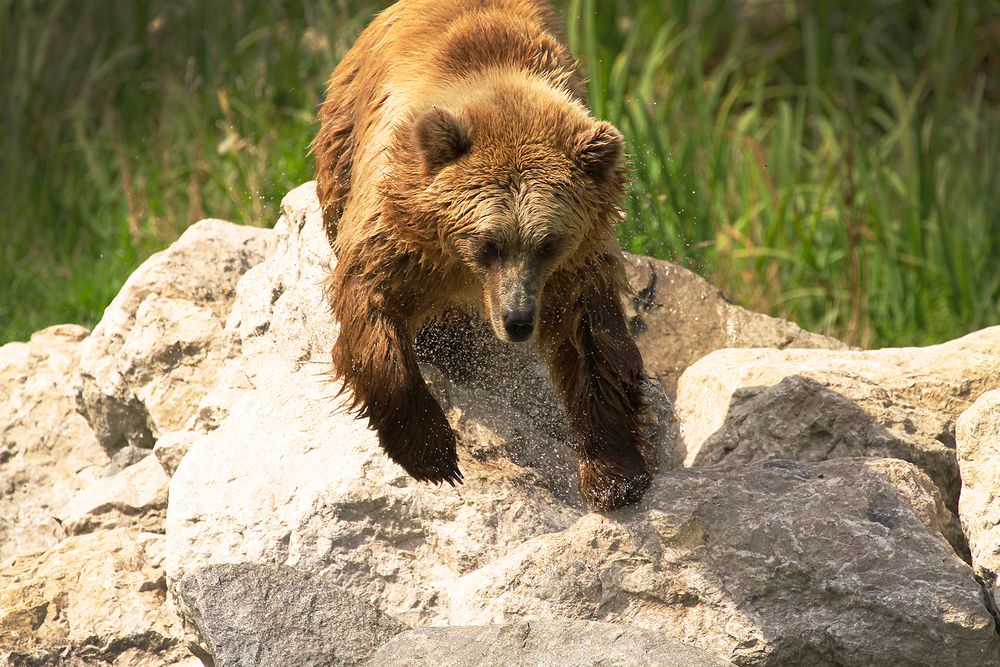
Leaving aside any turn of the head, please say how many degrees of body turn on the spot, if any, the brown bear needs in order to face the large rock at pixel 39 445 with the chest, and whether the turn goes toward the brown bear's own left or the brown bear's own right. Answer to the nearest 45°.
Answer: approximately 135° to the brown bear's own right

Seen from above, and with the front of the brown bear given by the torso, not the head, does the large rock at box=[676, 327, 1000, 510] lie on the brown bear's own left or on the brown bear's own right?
on the brown bear's own left

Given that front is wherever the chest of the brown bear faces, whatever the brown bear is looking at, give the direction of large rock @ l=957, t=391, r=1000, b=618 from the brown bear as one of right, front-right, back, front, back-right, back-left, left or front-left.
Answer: left

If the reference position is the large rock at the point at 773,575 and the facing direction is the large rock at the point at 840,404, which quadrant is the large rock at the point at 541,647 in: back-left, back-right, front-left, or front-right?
back-left

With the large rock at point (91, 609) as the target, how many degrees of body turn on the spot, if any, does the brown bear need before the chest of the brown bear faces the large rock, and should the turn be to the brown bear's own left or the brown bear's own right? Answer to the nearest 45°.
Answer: approximately 90° to the brown bear's own right

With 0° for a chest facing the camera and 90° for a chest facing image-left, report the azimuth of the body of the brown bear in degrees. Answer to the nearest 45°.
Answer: approximately 0°

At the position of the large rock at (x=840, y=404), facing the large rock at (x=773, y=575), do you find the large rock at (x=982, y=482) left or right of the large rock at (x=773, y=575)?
left
